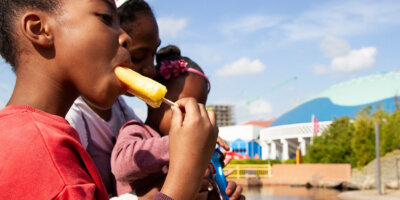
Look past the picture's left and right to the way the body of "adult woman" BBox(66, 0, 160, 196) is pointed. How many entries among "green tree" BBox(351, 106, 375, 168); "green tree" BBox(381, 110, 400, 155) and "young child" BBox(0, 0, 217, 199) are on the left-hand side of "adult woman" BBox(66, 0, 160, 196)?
2

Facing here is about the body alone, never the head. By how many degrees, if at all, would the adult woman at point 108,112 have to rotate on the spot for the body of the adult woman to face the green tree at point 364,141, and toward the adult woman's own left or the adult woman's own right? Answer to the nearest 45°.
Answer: approximately 90° to the adult woman's own left

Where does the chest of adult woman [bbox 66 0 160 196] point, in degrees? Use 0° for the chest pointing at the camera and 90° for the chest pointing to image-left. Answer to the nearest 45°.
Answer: approximately 315°

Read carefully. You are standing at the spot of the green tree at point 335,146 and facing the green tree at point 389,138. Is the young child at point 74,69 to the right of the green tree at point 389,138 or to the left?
right

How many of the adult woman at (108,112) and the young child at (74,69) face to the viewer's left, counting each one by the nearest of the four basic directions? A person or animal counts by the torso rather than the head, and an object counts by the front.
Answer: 0

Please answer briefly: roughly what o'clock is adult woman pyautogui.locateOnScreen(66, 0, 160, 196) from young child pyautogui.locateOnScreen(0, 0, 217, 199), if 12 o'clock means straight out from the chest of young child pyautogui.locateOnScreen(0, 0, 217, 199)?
adult woman pyautogui.locateOnScreen(66, 0, 160, 196) is roughly at 9 o'clock from young child pyautogui.locateOnScreen(0, 0, 217, 199).

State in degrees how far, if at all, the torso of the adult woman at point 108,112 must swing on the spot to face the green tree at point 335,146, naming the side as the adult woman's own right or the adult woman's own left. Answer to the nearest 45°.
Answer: approximately 90° to the adult woman's own left

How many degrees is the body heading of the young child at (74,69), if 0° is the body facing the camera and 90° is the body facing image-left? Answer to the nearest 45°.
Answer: approximately 270°

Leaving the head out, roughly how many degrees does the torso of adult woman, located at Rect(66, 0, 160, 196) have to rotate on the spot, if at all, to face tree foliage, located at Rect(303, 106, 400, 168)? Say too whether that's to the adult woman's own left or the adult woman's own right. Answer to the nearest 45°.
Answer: approximately 90° to the adult woman's own left

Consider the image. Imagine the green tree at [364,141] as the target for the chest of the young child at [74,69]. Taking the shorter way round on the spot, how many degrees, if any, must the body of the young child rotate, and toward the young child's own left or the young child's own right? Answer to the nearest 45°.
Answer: approximately 45° to the young child's own left

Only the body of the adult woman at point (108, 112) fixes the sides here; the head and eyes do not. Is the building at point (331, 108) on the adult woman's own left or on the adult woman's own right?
on the adult woman's own left

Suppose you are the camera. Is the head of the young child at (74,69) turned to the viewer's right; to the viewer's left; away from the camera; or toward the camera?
to the viewer's right
